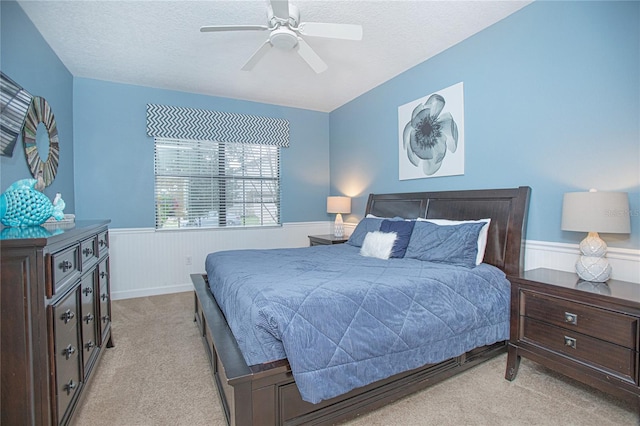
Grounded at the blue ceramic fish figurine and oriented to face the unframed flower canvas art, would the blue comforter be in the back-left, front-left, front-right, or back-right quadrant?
front-right

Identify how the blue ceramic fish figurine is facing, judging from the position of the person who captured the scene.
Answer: facing to the left of the viewer

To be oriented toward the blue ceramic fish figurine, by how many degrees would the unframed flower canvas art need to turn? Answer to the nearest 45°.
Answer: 0° — it already faces it

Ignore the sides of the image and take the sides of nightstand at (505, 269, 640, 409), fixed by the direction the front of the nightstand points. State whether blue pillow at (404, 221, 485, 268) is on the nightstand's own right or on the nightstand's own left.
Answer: on the nightstand's own right

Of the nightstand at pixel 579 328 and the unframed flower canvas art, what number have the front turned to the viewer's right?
0

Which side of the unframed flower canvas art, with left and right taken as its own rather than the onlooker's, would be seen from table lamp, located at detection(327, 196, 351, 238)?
right

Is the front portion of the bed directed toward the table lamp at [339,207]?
no

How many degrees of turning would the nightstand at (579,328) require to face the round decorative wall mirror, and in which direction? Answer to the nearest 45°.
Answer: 0° — it already faces it

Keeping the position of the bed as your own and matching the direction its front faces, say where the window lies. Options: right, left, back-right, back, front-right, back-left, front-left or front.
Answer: right

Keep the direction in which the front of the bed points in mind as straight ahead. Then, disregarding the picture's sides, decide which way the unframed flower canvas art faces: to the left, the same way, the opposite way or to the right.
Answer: the same way

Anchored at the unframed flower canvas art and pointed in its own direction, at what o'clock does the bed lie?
The bed is roughly at 11 o'clock from the unframed flower canvas art.

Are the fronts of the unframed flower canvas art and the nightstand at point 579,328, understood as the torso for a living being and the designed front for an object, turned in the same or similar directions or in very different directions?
same or similar directions

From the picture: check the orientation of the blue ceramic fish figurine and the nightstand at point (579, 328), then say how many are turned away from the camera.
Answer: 0

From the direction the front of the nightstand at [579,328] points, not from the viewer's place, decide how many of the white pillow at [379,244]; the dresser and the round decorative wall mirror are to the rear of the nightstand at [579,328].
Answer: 0

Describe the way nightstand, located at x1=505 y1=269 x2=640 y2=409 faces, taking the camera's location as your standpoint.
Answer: facing the viewer and to the left of the viewer

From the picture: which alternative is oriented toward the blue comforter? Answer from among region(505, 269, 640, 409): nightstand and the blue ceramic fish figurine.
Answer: the nightstand

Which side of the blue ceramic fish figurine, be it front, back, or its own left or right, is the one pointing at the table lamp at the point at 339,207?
back

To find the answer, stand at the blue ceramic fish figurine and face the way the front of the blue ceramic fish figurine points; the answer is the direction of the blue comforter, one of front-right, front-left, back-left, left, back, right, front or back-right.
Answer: back-left
